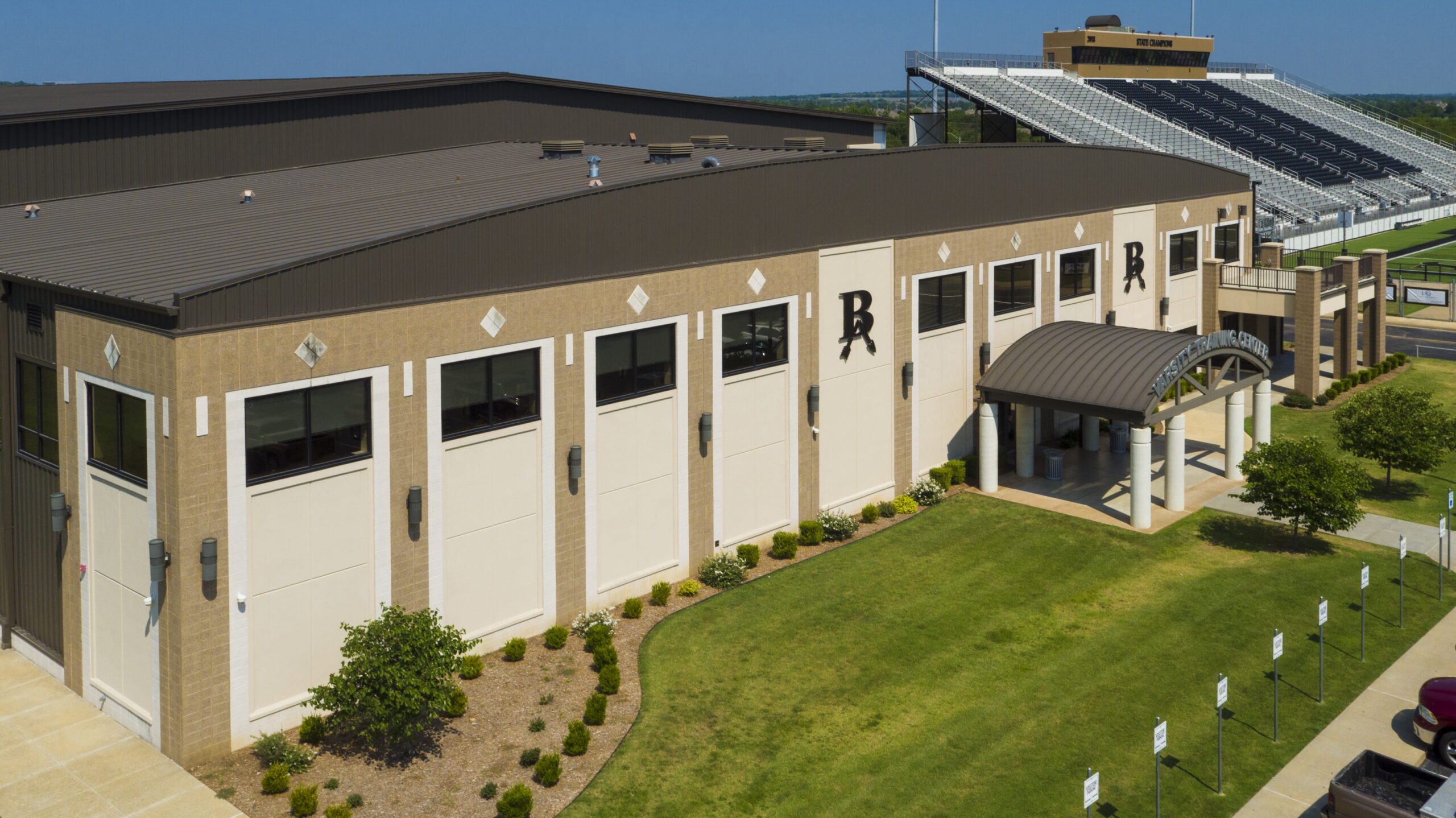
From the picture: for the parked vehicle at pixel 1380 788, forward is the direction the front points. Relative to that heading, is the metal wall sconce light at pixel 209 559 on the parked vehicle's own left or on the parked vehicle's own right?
on the parked vehicle's own right

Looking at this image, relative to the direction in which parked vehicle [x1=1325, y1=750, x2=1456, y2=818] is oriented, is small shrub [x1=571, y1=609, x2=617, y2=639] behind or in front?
behind

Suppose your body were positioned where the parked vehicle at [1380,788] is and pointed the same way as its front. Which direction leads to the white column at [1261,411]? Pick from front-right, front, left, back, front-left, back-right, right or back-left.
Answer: back-left

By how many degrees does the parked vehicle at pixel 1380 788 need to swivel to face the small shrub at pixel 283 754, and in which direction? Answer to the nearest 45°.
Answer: approximately 135° to its right

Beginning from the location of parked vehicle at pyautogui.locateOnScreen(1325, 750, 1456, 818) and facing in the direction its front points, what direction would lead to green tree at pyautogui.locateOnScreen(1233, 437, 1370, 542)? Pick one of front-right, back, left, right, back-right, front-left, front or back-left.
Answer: back-left

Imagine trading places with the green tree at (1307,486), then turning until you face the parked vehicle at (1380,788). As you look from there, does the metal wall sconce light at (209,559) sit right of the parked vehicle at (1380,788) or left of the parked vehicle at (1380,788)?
right

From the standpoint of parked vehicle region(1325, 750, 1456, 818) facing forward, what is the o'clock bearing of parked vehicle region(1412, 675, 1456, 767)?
parked vehicle region(1412, 675, 1456, 767) is roughly at 8 o'clock from parked vehicle region(1325, 750, 1456, 818).

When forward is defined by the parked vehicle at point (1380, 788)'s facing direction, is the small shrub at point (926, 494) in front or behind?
behind

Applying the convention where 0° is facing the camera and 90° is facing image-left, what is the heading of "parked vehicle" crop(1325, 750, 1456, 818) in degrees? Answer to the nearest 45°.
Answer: approximately 315°

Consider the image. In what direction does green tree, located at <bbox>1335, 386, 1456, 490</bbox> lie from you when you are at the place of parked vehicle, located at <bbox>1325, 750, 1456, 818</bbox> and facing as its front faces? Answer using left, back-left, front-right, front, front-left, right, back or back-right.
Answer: back-left
